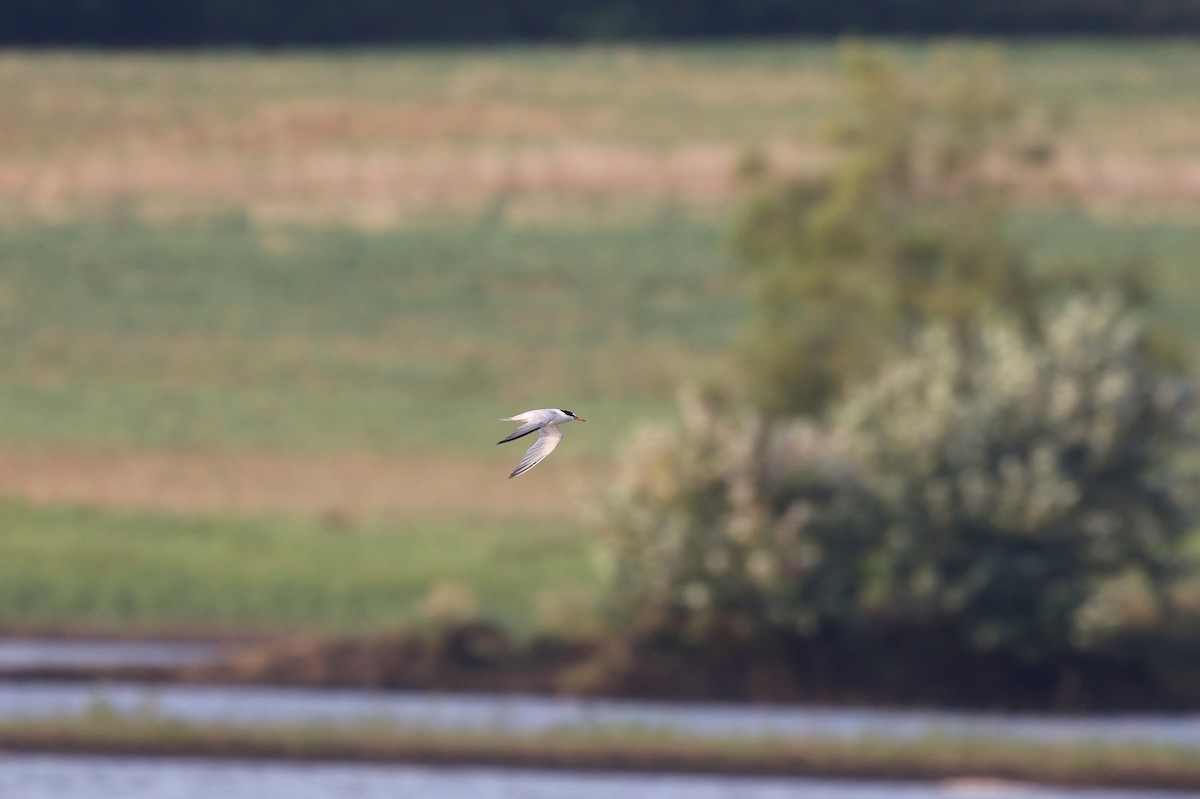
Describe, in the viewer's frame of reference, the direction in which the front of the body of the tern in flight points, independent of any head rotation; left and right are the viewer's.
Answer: facing to the right of the viewer

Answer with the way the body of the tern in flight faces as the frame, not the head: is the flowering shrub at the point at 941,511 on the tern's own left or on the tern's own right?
on the tern's own left

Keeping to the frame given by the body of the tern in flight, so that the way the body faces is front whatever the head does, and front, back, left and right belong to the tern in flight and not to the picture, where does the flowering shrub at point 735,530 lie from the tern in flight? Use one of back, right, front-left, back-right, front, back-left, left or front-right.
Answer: left

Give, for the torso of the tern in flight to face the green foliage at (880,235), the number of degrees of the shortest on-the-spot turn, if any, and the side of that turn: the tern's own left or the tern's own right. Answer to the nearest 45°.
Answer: approximately 90° to the tern's own left
